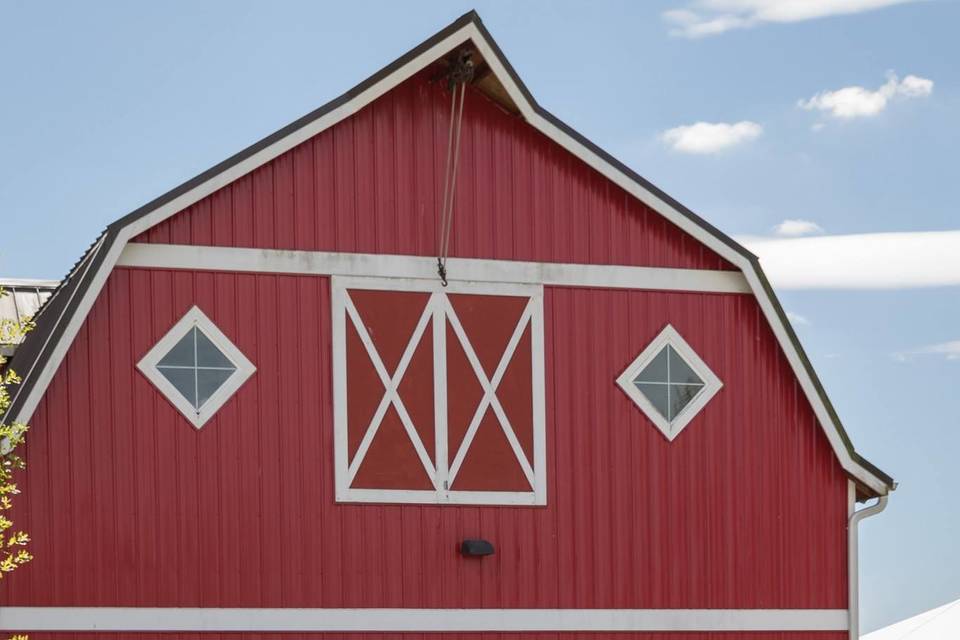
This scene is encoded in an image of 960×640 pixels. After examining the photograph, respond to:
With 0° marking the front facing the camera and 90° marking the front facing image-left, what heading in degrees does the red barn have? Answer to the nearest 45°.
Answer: approximately 0°
